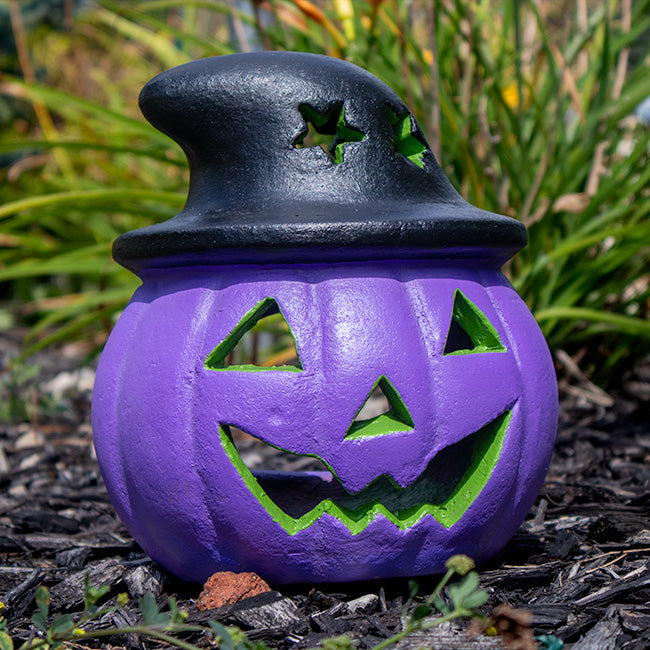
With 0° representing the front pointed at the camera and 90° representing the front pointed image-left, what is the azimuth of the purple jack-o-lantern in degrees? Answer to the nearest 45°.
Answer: approximately 0°
